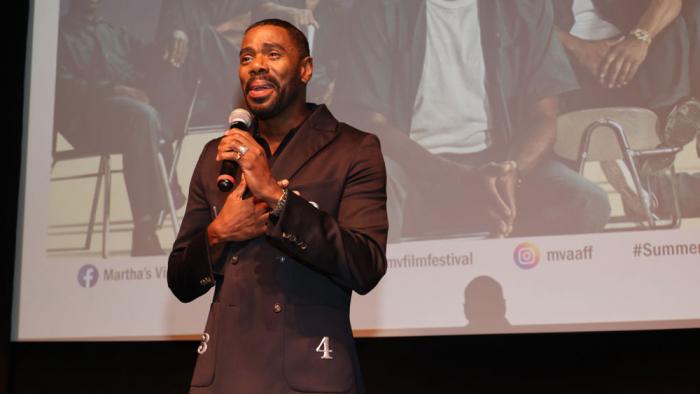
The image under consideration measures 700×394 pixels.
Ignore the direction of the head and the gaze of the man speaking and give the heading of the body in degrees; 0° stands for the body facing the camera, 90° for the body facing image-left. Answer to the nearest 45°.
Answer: approximately 45°
